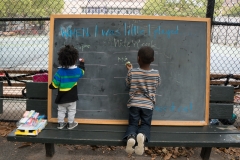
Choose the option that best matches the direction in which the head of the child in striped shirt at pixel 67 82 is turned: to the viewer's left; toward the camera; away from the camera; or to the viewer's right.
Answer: away from the camera

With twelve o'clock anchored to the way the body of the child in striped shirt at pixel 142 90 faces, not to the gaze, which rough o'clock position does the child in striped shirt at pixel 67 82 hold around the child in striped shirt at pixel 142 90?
the child in striped shirt at pixel 67 82 is roughly at 9 o'clock from the child in striped shirt at pixel 142 90.

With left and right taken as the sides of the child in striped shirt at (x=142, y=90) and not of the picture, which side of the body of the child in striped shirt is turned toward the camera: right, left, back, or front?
back

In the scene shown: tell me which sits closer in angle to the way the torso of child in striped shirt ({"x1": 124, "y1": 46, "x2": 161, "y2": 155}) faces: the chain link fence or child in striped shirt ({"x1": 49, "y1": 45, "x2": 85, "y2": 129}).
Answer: the chain link fence

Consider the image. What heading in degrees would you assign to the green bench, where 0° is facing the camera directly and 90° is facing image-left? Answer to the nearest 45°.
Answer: approximately 0°

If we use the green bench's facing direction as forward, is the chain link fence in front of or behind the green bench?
behind

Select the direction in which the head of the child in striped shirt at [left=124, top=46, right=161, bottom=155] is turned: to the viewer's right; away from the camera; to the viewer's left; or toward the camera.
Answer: away from the camera
